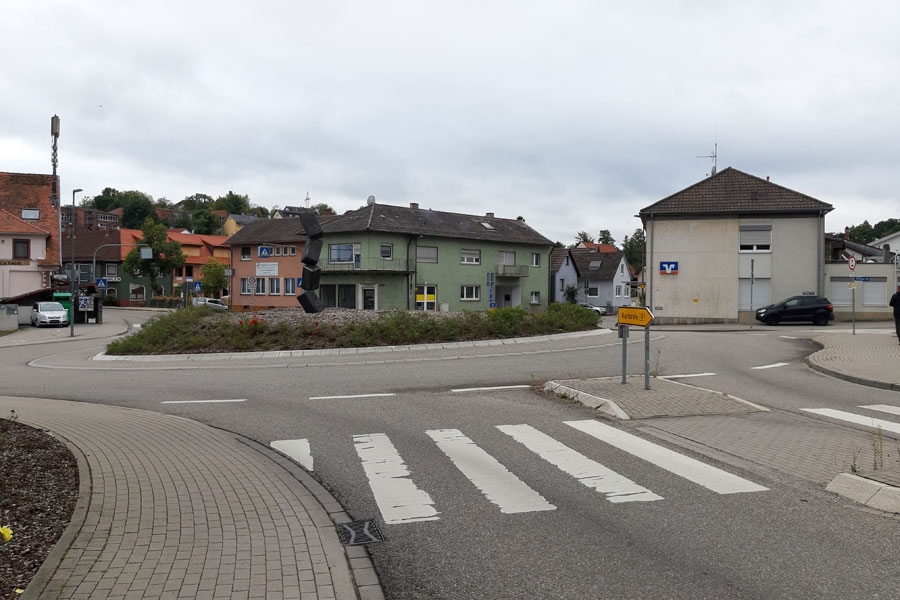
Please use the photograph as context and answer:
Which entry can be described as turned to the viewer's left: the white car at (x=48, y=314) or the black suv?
the black suv

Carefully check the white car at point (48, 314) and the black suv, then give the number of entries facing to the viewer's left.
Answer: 1

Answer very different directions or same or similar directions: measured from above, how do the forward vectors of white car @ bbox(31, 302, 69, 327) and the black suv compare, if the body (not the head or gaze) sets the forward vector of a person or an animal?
very different directions

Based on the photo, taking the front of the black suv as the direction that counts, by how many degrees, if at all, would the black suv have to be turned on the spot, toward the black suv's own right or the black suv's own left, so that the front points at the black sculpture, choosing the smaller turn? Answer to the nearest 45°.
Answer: approximately 45° to the black suv's own left

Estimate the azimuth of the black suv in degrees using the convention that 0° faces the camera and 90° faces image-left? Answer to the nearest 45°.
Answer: approximately 90°

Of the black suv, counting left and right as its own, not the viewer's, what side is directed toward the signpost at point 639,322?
left

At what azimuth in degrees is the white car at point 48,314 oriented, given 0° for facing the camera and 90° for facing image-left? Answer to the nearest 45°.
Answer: approximately 315°

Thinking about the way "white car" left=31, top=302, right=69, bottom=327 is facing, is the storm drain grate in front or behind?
in front

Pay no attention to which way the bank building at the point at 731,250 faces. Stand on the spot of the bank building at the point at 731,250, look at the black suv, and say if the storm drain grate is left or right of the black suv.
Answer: right

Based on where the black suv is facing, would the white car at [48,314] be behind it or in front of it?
in front
